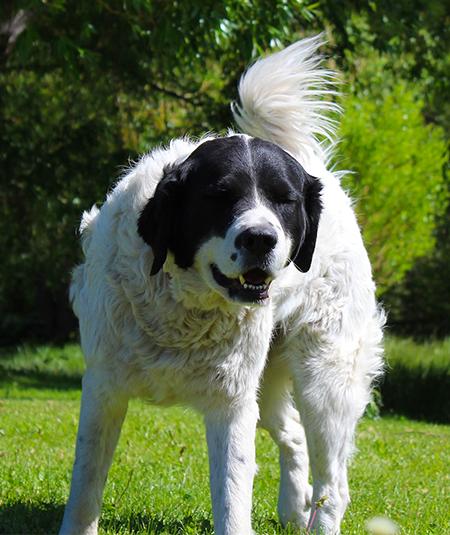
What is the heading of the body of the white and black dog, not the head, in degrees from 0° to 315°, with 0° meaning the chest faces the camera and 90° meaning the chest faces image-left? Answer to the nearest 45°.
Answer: approximately 45°
